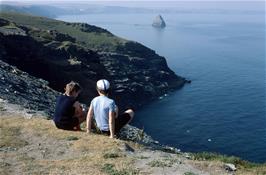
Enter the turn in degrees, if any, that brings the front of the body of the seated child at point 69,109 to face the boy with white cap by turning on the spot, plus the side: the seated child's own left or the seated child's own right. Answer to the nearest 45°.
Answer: approximately 90° to the seated child's own right

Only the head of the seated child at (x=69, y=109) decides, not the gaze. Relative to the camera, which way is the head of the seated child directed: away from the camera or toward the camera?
away from the camera

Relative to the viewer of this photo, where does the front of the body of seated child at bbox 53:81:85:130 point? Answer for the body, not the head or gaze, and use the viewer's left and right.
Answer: facing away from the viewer and to the right of the viewer
